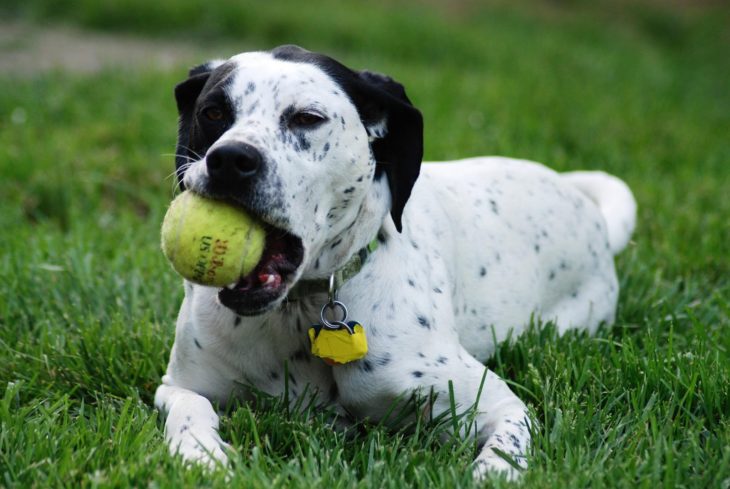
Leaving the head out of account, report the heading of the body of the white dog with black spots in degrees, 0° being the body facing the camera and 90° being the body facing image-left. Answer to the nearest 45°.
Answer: approximately 45°
